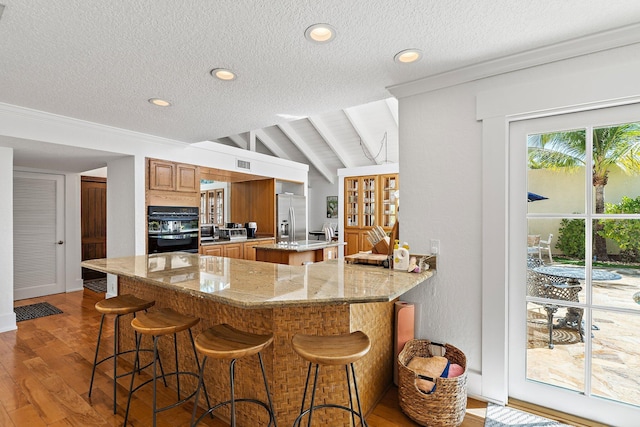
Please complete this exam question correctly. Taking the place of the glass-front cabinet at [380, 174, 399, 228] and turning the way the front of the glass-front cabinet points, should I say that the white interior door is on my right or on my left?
on my right

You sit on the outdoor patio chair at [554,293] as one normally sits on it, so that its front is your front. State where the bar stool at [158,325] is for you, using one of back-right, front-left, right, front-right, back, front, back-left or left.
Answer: back

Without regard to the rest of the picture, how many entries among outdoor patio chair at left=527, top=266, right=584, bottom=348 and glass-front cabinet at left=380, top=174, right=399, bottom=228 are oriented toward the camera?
1

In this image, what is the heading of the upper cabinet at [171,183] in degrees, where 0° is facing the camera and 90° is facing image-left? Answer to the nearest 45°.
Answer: approximately 315°

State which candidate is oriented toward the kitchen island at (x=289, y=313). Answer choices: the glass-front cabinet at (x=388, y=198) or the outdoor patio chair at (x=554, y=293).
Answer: the glass-front cabinet

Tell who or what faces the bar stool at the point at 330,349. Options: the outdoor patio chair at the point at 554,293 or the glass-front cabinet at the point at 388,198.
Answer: the glass-front cabinet

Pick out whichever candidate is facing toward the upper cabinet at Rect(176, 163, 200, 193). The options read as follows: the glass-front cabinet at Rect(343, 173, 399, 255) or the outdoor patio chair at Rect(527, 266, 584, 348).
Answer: the glass-front cabinet

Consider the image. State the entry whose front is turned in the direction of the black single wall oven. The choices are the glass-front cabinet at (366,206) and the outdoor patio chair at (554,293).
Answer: the glass-front cabinet

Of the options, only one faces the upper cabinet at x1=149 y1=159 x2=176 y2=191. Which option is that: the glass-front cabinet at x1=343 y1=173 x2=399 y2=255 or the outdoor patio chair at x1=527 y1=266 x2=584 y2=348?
the glass-front cabinet

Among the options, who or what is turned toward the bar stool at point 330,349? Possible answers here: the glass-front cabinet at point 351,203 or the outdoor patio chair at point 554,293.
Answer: the glass-front cabinet

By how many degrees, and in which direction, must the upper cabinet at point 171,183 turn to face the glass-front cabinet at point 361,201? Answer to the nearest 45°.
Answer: approximately 45° to its left

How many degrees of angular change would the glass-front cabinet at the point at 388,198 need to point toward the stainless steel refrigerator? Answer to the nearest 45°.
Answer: approximately 45° to its right

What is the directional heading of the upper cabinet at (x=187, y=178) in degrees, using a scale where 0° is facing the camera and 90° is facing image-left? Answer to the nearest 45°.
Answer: approximately 0°

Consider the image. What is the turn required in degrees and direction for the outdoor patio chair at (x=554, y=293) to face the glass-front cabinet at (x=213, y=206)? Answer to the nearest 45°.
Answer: approximately 135° to its left
